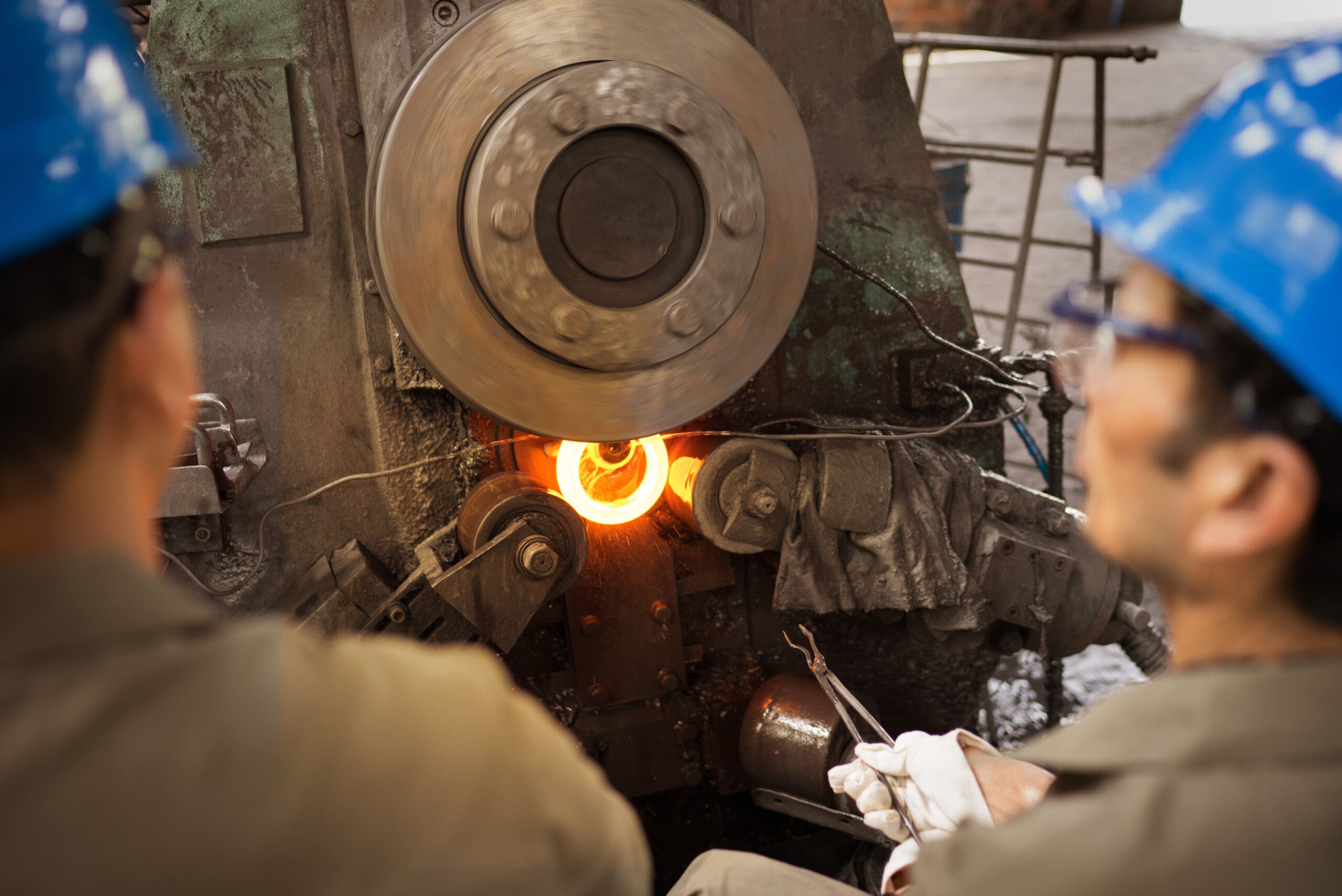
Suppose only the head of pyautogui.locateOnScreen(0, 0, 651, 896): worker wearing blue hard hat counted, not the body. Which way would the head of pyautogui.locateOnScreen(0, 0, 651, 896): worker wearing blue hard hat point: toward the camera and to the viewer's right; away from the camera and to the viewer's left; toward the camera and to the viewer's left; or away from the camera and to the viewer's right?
away from the camera and to the viewer's right

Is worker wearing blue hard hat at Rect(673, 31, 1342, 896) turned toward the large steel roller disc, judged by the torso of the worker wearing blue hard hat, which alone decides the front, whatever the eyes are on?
yes

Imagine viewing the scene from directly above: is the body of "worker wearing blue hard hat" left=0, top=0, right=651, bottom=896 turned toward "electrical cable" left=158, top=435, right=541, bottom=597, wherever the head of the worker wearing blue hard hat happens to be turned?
yes

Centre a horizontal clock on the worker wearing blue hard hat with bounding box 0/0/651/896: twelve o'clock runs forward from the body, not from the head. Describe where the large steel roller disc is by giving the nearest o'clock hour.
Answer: The large steel roller disc is roughly at 1 o'clock from the worker wearing blue hard hat.

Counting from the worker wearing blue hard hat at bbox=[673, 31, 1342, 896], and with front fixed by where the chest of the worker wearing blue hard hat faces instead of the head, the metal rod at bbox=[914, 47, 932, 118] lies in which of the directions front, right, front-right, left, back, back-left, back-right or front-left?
front-right

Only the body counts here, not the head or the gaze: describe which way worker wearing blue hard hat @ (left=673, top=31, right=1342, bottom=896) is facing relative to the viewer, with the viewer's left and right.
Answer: facing away from the viewer and to the left of the viewer

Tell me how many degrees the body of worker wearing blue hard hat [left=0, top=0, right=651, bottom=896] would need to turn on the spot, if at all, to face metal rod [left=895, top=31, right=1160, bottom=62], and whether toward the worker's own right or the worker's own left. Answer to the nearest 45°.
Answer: approximately 45° to the worker's own right

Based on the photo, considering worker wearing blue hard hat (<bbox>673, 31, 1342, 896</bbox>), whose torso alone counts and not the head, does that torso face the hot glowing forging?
yes

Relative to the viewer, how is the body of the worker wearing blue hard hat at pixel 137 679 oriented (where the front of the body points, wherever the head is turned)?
away from the camera
